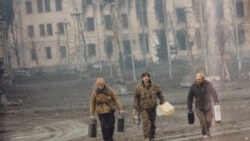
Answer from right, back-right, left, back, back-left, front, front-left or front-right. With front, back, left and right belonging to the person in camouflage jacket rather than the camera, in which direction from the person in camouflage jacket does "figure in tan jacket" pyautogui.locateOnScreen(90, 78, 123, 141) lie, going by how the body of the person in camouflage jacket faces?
right

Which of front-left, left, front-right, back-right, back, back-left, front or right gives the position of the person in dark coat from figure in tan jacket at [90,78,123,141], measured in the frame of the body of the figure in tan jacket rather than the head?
left

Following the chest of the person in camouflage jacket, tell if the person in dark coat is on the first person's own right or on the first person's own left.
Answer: on the first person's own left

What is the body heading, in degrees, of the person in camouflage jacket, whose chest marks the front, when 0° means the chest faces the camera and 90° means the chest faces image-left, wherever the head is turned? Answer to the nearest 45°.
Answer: approximately 0°

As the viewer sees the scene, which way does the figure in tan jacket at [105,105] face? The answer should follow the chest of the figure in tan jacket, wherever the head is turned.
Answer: toward the camera

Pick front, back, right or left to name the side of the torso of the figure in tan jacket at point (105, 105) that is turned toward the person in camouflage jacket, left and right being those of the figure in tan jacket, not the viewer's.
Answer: left

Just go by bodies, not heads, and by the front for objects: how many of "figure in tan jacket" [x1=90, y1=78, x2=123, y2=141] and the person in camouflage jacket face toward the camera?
2
